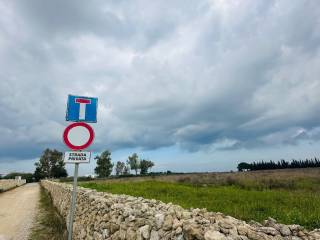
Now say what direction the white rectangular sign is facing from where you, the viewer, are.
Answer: facing the viewer

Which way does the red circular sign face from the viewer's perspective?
toward the camera

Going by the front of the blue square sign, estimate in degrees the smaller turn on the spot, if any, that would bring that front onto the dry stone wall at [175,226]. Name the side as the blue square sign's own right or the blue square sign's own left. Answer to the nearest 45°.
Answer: approximately 45° to the blue square sign's own left

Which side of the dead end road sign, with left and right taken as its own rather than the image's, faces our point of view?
front

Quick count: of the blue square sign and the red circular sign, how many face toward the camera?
2

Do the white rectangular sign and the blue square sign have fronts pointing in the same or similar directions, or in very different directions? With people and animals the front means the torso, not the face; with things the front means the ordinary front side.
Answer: same or similar directions

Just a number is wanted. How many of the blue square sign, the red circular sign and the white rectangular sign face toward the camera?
3
